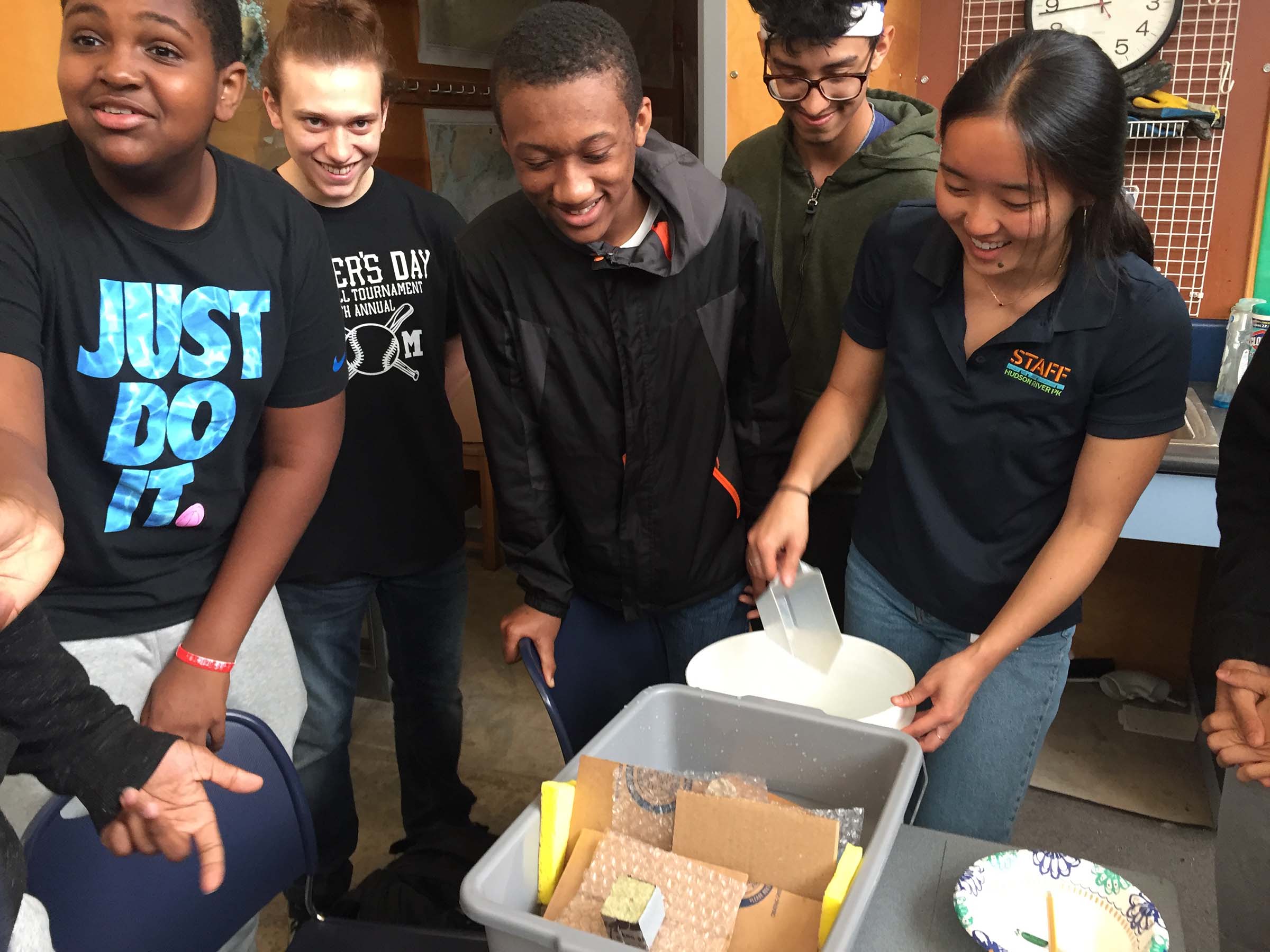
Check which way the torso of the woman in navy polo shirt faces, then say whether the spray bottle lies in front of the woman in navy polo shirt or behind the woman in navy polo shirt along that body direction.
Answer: behind

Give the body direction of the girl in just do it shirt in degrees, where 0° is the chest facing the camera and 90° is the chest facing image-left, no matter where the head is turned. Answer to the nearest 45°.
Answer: approximately 0°

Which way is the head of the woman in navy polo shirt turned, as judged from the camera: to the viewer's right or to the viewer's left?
to the viewer's left

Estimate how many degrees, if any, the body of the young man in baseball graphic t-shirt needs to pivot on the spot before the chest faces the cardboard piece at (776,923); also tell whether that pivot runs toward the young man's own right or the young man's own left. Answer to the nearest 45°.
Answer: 0° — they already face it

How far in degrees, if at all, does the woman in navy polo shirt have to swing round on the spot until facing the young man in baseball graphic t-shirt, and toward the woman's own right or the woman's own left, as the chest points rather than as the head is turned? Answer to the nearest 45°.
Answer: approximately 45° to the woman's own right
